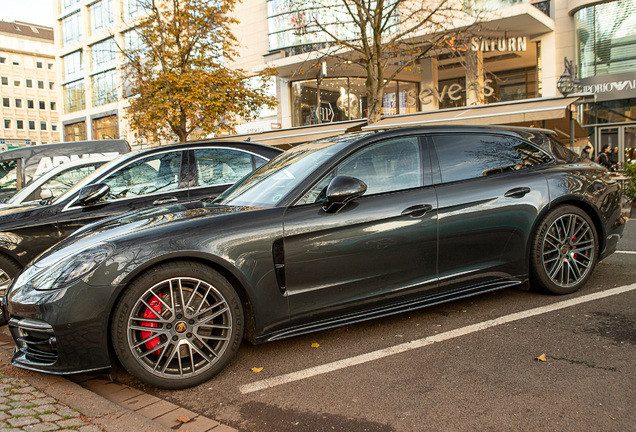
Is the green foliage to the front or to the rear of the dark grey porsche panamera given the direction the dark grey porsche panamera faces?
to the rear

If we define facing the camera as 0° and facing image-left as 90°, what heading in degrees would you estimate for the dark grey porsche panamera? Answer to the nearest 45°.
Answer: approximately 45°

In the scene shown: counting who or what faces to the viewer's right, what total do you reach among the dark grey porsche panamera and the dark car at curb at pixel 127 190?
0

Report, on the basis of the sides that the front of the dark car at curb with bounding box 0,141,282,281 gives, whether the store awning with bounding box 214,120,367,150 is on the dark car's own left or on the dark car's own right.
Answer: on the dark car's own right

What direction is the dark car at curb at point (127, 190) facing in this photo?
to the viewer's left

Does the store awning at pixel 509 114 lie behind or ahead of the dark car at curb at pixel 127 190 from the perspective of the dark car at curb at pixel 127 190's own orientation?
behind

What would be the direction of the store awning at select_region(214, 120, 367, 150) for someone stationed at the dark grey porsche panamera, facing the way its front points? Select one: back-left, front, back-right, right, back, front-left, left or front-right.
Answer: back-right
